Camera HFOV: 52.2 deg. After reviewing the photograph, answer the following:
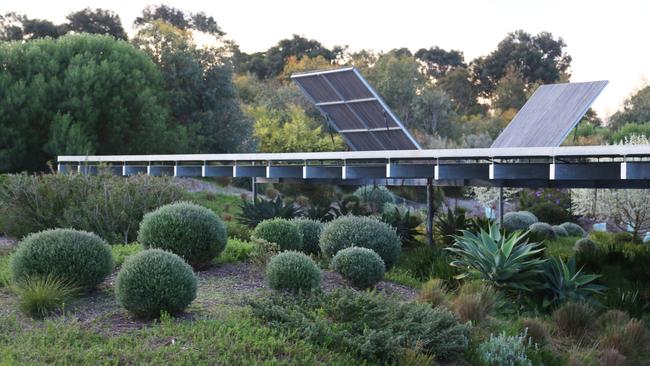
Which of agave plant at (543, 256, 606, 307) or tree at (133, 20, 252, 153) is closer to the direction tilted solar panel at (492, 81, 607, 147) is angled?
the agave plant

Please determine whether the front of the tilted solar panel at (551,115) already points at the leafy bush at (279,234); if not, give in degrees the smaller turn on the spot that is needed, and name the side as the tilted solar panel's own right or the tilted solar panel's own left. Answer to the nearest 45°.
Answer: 0° — it already faces it

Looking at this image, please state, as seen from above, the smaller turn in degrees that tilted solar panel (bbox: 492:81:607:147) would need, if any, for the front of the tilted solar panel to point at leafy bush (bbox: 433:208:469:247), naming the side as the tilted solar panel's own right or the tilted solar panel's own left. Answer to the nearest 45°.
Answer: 0° — it already faces it

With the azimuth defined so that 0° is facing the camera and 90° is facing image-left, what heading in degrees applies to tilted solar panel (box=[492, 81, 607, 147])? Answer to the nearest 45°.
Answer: approximately 45°

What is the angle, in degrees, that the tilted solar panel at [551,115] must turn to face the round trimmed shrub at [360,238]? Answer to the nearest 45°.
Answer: approximately 45° to its left
